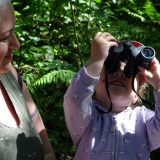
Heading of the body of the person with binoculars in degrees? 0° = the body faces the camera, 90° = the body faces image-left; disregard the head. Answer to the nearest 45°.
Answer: approximately 0°

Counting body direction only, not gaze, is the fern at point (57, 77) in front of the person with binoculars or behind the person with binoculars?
behind
